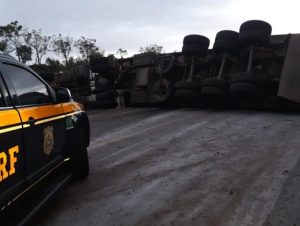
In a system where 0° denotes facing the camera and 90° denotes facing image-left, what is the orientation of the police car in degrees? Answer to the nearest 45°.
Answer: approximately 225°

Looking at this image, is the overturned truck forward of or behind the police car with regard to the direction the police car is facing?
forward

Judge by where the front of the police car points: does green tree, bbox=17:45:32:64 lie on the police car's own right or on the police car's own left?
on the police car's own left
